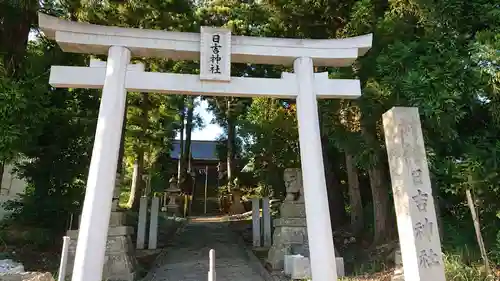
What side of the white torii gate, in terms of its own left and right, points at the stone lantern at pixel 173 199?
back

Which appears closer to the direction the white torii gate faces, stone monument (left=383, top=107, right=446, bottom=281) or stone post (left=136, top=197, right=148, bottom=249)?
the stone monument

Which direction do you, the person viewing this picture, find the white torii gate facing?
facing the viewer

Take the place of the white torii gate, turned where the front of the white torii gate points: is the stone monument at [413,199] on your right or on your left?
on your left

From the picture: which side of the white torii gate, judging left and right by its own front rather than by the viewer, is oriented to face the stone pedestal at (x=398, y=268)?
left

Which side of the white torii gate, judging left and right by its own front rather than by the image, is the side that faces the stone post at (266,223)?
back

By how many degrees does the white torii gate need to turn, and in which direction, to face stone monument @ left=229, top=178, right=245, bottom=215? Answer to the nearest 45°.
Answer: approximately 180°

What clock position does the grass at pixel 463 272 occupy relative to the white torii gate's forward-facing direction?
The grass is roughly at 9 o'clock from the white torii gate.

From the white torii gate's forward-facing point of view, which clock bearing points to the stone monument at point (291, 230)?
The stone monument is roughly at 7 o'clock from the white torii gate.

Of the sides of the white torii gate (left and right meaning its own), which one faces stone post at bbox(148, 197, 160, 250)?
back
